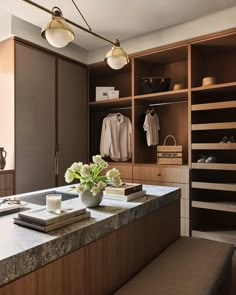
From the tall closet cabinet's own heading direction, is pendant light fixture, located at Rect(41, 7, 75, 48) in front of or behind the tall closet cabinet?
in front

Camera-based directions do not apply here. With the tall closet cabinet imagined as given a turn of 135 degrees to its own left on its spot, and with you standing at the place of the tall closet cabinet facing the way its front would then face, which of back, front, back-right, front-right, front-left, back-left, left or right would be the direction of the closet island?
back

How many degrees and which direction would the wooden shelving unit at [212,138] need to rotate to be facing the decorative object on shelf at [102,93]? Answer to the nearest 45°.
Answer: approximately 45° to its right

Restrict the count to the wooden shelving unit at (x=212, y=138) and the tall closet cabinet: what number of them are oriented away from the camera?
0

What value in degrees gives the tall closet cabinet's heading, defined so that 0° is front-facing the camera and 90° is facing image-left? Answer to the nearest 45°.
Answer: approximately 315°

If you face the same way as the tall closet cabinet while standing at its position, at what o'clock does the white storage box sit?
The white storage box is roughly at 10 o'clock from the tall closet cabinet.

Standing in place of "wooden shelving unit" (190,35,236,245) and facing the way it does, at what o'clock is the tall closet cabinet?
The tall closet cabinet is roughly at 1 o'clock from the wooden shelving unit.

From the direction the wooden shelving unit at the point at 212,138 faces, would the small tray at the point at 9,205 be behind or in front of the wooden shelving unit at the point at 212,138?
in front

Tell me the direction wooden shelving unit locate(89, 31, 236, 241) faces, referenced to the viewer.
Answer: facing the viewer and to the left of the viewer

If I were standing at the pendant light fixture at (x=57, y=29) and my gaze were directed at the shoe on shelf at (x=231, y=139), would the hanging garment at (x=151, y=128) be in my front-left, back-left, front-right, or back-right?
front-left

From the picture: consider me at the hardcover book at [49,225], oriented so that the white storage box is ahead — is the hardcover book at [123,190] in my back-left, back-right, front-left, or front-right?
front-right

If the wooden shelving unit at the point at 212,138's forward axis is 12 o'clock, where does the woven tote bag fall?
The woven tote bag is roughly at 3 o'clock from the wooden shelving unit.

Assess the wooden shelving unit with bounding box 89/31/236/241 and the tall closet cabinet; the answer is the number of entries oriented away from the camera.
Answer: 0

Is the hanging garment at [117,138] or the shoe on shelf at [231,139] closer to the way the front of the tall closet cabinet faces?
the shoe on shelf

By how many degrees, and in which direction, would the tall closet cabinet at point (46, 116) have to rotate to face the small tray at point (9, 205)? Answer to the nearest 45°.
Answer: approximately 45° to its right

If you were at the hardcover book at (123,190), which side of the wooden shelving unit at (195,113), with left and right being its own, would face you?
front
